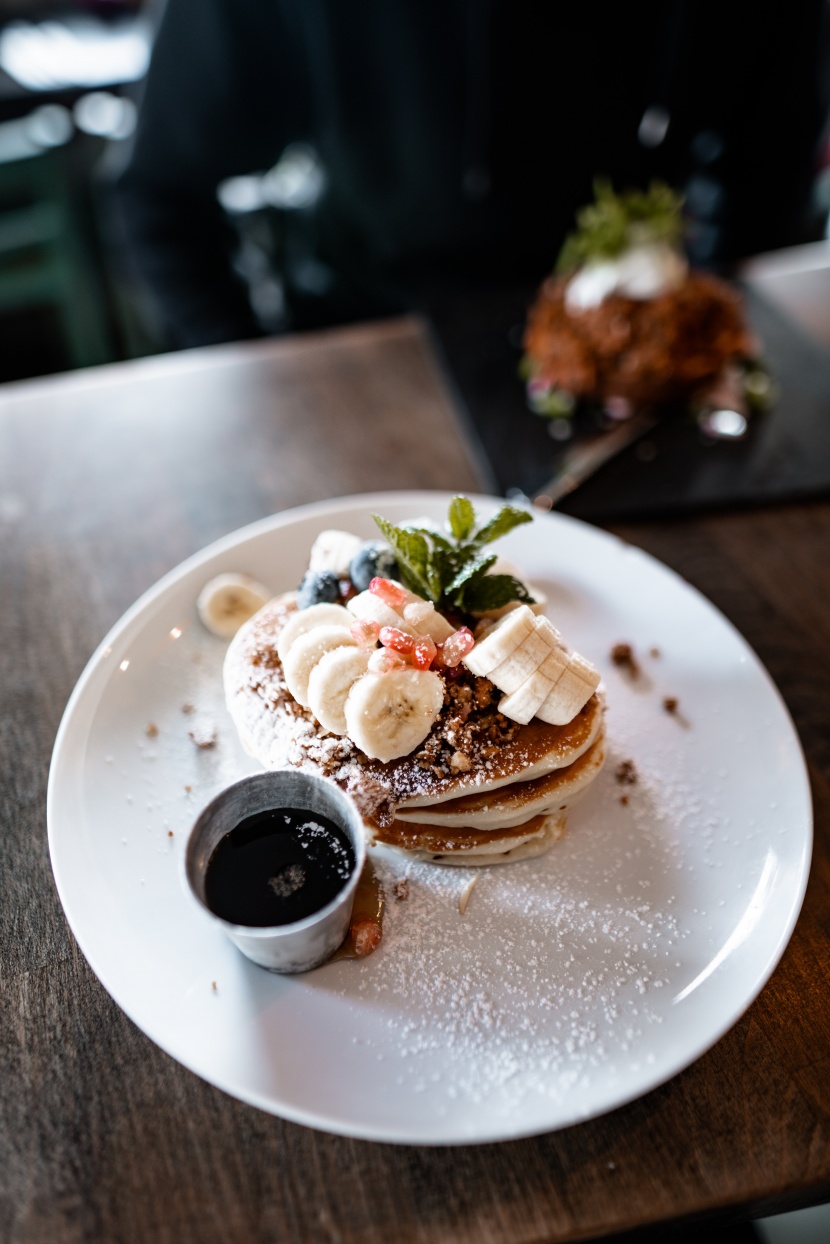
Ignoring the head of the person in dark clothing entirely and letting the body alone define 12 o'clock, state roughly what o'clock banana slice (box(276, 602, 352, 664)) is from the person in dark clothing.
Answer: The banana slice is roughly at 12 o'clock from the person in dark clothing.

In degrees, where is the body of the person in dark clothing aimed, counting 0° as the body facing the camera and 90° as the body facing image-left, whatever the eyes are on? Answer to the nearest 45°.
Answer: approximately 0°

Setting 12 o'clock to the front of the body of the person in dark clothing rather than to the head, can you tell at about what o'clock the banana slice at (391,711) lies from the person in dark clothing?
The banana slice is roughly at 12 o'clock from the person in dark clothing.

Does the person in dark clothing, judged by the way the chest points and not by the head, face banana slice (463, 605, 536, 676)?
yes

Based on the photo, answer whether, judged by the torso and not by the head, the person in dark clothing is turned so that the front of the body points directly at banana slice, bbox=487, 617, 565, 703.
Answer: yes

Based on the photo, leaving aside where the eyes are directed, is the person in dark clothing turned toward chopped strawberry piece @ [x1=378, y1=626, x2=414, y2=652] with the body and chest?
yes

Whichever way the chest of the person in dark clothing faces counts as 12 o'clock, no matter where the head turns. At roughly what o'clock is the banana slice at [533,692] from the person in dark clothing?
The banana slice is roughly at 12 o'clock from the person in dark clothing.
